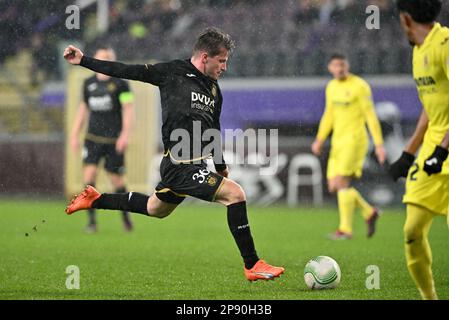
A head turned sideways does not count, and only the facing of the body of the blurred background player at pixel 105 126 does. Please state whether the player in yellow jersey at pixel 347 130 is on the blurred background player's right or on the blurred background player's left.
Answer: on the blurred background player's left

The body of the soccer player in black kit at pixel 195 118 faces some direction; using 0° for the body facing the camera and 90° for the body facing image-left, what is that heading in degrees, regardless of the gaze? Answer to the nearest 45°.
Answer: approximately 315°

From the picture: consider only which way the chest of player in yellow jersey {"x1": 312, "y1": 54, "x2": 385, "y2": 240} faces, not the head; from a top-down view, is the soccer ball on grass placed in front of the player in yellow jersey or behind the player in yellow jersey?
in front

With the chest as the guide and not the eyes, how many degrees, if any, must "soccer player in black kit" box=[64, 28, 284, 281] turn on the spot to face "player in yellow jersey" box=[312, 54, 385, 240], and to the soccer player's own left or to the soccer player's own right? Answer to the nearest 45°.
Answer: approximately 90° to the soccer player's own left

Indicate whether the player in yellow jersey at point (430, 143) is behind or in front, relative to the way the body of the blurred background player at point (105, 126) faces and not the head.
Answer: in front

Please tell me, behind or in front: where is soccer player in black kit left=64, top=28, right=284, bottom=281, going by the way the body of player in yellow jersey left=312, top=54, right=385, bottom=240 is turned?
in front

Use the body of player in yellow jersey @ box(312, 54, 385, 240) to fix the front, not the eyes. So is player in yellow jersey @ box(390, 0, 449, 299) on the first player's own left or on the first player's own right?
on the first player's own left

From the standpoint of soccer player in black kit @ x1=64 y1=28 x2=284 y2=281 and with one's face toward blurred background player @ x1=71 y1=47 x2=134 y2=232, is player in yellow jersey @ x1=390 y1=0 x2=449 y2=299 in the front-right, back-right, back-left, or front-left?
back-right

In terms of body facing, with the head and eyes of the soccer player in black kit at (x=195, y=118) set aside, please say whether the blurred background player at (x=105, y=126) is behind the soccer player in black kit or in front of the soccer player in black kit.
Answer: behind

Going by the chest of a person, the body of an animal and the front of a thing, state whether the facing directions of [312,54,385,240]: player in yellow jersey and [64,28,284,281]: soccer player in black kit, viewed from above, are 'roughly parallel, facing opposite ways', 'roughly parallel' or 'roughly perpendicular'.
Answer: roughly perpendicular

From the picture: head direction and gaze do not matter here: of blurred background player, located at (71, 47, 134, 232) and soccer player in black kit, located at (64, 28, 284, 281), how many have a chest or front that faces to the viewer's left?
0

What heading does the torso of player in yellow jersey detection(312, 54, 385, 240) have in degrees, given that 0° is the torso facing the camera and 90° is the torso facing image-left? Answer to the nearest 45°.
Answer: approximately 45°
